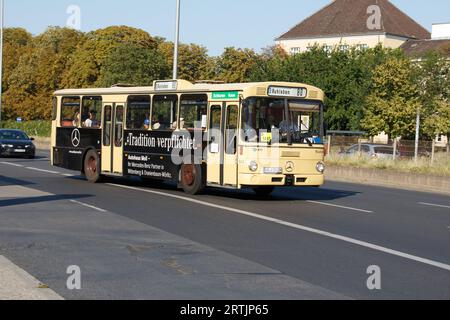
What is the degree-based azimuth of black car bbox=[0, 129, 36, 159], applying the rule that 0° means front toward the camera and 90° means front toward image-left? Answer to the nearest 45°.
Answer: approximately 315°

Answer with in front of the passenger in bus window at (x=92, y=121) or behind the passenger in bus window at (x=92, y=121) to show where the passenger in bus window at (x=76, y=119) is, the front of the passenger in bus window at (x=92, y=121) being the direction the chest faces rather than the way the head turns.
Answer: behind

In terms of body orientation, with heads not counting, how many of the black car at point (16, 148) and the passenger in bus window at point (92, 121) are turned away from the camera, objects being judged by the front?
0

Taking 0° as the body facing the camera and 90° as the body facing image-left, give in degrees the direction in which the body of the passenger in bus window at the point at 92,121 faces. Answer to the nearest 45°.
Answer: approximately 315°
